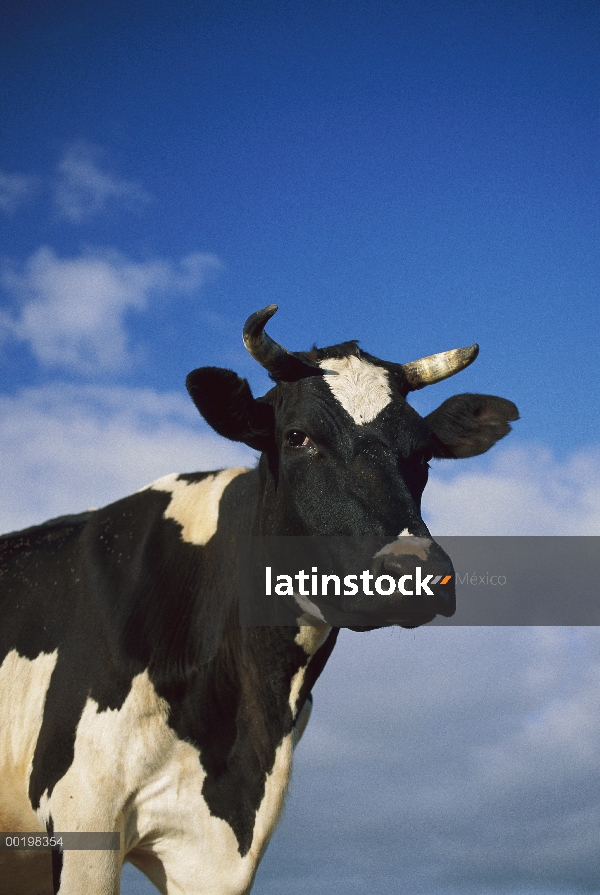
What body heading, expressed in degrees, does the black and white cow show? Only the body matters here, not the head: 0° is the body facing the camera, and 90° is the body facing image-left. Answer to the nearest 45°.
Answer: approximately 315°
